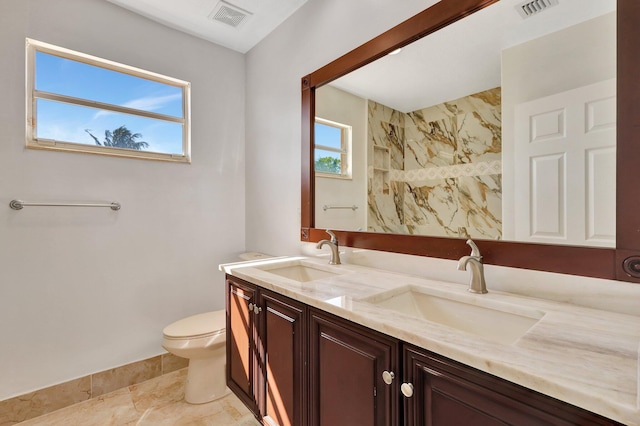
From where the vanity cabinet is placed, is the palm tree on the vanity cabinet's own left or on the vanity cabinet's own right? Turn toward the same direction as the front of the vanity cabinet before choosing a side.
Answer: on the vanity cabinet's own right

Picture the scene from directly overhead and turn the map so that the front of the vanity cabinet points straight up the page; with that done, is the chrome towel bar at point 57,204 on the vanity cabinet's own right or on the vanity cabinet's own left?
on the vanity cabinet's own right

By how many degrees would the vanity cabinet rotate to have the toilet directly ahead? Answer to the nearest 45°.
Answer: approximately 90° to its right

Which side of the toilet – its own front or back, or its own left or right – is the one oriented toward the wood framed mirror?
left

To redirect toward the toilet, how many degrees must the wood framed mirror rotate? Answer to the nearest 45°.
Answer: approximately 45° to its right
